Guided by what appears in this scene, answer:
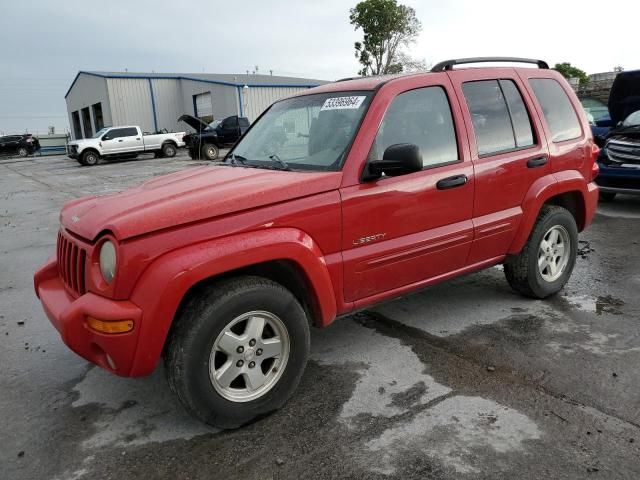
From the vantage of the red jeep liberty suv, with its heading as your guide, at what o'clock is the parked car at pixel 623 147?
The parked car is roughly at 6 o'clock from the red jeep liberty suv.

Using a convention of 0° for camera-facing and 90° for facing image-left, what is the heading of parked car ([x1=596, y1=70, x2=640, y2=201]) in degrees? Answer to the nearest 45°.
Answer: approximately 45°

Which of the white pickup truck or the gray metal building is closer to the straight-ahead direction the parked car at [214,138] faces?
the white pickup truck

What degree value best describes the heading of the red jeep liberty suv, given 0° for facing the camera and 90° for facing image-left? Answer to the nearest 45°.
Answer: approximately 45°

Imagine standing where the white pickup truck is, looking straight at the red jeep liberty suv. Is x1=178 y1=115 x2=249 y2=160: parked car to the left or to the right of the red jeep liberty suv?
left

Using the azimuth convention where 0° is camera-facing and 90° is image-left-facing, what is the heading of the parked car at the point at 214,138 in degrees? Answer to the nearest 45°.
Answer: approximately 45°

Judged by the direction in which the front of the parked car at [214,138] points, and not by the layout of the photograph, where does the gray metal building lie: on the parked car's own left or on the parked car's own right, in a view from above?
on the parked car's own right

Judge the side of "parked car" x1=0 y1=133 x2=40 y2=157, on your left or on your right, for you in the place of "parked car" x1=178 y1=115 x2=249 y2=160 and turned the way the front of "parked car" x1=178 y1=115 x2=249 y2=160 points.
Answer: on your right

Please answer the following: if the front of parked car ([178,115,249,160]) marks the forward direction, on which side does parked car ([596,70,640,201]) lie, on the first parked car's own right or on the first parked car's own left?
on the first parked car's own left
